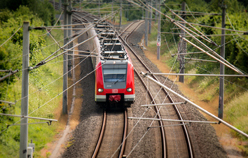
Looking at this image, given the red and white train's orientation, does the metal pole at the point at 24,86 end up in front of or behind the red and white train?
in front

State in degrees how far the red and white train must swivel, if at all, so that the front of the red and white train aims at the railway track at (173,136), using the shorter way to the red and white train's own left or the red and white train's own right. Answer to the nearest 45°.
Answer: approximately 45° to the red and white train's own left

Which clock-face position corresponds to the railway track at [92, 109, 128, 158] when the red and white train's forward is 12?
The railway track is roughly at 12 o'clock from the red and white train.

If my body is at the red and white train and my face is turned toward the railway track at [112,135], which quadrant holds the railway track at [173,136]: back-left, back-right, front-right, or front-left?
front-left

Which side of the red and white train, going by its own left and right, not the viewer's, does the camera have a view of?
front
